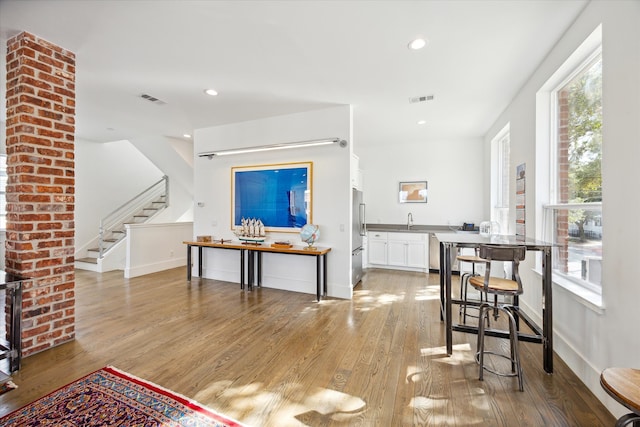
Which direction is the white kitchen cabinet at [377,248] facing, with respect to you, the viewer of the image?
facing the viewer

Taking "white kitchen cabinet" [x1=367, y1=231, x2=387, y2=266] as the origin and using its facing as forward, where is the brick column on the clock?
The brick column is roughly at 1 o'clock from the white kitchen cabinet.

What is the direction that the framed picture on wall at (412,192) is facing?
toward the camera

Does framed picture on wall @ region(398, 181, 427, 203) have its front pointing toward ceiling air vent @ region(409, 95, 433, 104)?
yes

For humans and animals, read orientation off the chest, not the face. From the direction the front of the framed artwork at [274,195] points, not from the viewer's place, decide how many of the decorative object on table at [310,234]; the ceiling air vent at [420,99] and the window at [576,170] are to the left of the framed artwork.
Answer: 3

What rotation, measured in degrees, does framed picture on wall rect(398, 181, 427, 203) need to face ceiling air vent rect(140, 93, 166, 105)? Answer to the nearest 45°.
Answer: approximately 45° to its right

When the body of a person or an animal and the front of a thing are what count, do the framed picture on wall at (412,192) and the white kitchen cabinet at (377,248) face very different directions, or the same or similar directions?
same or similar directions

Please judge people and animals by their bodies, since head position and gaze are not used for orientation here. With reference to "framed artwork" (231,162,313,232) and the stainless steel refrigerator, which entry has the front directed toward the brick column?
the framed artwork

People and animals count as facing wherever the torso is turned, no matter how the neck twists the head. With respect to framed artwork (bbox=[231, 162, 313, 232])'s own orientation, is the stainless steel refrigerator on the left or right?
on its left

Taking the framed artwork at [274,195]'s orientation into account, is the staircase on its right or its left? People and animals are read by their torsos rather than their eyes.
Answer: on its right
